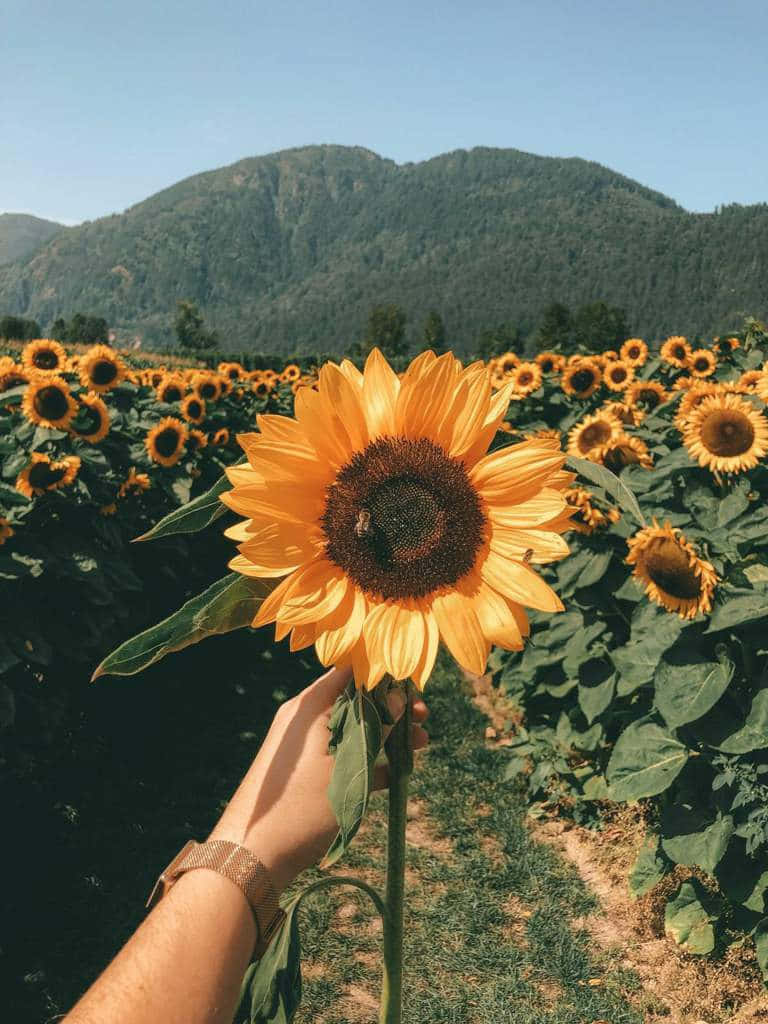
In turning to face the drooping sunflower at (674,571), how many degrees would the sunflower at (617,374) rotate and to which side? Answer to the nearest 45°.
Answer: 0° — it already faces it

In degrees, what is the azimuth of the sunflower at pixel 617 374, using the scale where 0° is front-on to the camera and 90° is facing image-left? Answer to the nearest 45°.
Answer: approximately 0°

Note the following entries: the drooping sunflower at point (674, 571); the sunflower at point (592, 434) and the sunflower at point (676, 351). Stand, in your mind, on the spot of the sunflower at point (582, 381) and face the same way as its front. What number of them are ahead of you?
2

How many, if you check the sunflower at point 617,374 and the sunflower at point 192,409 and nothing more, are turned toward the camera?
2

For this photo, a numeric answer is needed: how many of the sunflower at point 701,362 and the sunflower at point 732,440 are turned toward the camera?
2

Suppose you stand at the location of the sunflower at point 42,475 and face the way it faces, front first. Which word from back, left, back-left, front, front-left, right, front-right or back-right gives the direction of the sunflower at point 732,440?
front-left

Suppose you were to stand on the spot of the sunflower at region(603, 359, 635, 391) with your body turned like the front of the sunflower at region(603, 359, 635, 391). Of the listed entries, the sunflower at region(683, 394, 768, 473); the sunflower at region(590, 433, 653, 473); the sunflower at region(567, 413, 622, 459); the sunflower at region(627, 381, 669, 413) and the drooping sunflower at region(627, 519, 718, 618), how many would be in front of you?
5

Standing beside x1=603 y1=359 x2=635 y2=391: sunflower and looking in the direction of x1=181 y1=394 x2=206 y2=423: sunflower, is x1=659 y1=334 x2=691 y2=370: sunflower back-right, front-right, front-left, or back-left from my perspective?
back-right

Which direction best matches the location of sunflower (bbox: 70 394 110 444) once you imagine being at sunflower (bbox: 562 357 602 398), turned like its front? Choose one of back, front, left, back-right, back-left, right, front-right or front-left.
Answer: front-right

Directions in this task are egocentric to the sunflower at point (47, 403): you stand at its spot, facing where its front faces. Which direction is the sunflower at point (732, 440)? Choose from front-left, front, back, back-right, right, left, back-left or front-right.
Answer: front-left

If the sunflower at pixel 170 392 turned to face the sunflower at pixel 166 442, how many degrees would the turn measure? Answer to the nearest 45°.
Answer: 0° — it already faces it

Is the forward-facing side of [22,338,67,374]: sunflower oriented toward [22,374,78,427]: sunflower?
yes

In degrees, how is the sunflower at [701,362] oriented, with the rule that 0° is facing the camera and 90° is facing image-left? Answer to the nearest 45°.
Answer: approximately 0°
